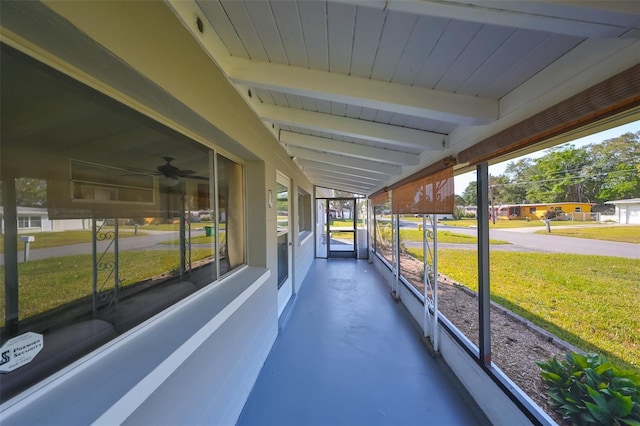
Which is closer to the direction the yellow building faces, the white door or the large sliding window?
the large sliding window

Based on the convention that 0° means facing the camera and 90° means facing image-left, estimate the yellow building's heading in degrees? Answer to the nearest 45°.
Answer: approximately 45°

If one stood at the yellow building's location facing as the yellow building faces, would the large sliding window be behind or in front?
in front

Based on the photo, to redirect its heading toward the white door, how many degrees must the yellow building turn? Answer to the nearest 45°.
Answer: approximately 45° to its right
